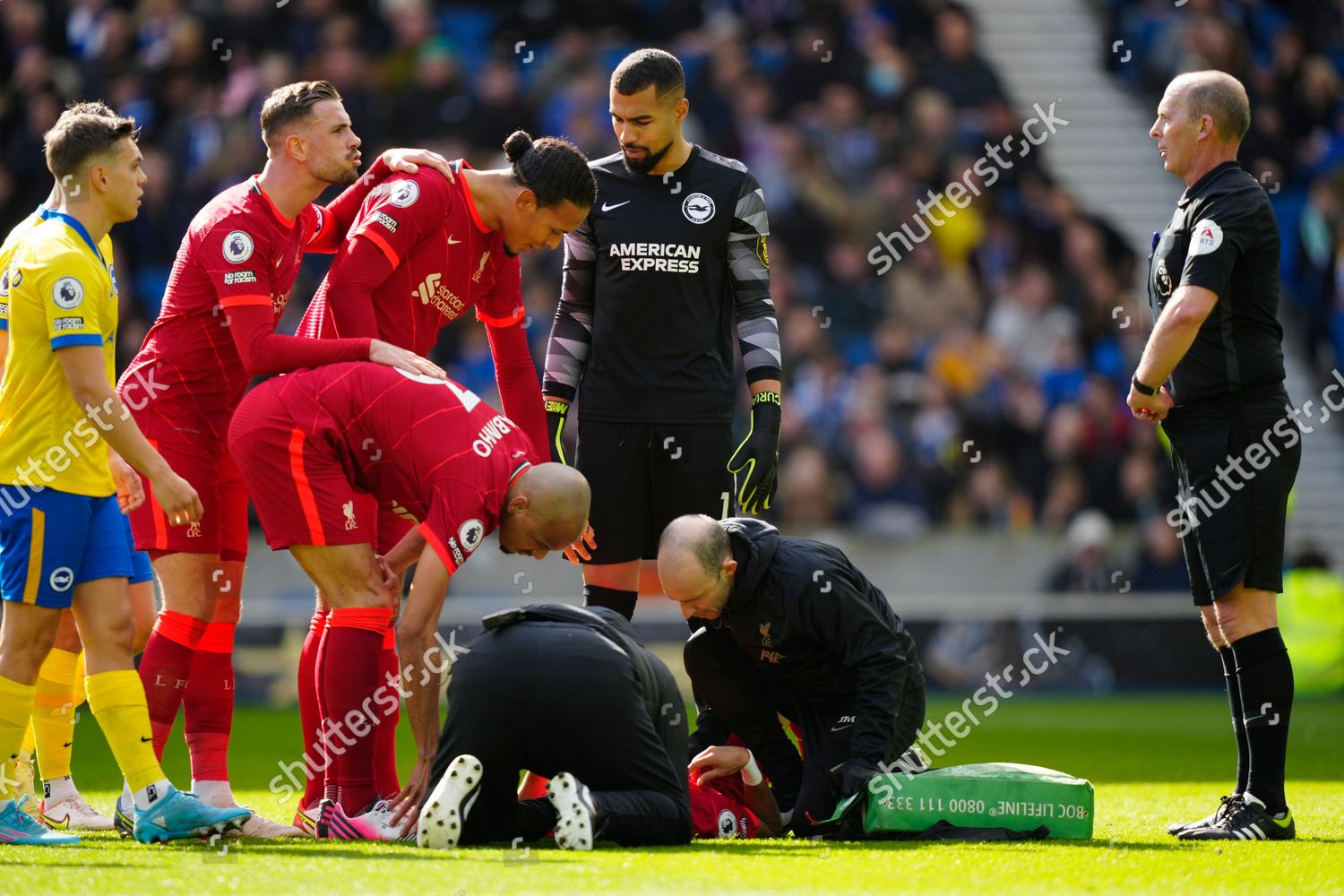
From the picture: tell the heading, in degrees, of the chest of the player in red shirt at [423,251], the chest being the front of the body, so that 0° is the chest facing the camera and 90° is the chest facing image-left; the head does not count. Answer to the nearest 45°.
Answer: approximately 315°

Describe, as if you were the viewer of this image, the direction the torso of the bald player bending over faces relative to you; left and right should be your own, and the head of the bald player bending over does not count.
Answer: facing to the right of the viewer

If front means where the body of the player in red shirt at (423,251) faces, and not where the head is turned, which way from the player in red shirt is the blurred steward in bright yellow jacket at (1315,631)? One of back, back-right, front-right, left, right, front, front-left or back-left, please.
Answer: left

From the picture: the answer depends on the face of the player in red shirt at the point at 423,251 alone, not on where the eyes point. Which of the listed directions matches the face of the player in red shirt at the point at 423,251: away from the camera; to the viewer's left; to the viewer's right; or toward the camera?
to the viewer's right

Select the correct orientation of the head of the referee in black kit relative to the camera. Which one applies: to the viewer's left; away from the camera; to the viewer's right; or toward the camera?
to the viewer's left

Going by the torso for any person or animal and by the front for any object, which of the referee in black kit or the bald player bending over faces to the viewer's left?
the referee in black kit

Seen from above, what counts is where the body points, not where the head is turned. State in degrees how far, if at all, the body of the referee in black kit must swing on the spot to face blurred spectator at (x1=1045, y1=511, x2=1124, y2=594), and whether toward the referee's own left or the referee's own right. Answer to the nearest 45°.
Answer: approximately 90° to the referee's own right

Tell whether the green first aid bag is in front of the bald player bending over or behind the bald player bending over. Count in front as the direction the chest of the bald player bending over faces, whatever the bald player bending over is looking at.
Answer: in front

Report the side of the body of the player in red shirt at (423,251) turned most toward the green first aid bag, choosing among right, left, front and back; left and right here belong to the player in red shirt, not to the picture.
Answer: front

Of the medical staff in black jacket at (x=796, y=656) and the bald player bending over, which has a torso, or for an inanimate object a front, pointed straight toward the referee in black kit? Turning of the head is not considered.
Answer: the bald player bending over

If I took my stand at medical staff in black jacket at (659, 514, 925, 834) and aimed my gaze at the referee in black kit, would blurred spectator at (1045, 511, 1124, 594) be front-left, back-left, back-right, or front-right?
front-left

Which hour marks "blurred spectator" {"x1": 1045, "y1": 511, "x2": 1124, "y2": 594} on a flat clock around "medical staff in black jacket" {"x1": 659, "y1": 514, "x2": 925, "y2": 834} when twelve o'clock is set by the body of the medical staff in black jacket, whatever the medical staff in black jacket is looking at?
The blurred spectator is roughly at 5 o'clock from the medical staff in black jacket.

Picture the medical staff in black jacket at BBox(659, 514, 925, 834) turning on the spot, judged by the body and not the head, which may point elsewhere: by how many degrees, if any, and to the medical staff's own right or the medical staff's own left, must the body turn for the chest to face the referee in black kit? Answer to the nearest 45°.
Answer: approximately 135° to the medical staff's own left

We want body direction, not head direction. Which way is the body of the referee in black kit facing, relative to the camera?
to the viewer's left

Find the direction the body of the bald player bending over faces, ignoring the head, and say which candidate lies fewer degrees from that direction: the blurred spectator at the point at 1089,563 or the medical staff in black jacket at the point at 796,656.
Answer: the medical staff in black jacket

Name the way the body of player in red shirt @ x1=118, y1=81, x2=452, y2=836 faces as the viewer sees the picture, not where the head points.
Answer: to the viewer's right

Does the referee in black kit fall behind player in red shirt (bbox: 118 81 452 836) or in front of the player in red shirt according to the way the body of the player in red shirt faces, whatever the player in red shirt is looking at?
in front
